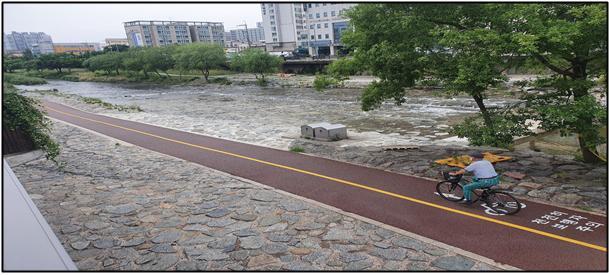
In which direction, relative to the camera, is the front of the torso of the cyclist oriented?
to the viewer's left

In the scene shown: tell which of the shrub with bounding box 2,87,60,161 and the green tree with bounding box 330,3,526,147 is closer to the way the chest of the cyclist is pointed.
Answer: the shrub

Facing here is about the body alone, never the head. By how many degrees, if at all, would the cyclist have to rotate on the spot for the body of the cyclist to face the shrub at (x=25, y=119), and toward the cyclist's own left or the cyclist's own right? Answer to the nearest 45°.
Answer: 0° — they already face it

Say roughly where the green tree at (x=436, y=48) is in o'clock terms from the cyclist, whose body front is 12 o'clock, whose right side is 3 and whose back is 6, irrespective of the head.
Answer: The green tree is roughly at 2 o'clock from the cyclist.

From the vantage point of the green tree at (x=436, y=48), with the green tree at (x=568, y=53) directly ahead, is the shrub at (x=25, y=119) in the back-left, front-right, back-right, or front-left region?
back-right
